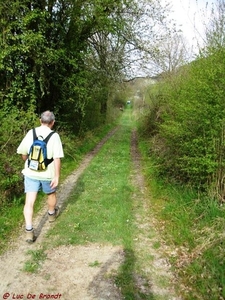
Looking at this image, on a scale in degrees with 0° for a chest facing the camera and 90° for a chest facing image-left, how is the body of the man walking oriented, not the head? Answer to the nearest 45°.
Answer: approximately 180°
